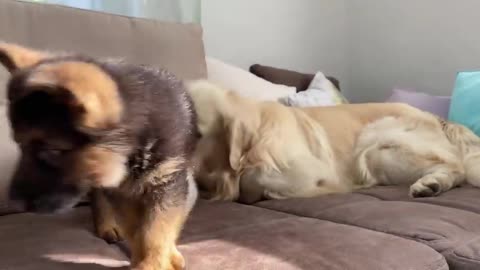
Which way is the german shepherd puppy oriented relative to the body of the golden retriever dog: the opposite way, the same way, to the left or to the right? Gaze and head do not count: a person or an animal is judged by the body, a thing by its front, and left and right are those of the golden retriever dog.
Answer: to the left

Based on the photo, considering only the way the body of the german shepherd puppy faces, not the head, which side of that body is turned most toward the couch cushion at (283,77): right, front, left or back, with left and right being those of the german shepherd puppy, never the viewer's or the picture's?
back

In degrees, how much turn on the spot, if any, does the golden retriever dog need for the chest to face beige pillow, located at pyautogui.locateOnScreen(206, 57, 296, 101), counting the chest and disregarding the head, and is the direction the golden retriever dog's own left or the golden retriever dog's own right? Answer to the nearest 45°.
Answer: approximately 45° to the golden retriever dog's own right

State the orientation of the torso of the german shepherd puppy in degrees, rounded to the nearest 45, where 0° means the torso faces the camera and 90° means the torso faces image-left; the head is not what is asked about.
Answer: approximately 45°

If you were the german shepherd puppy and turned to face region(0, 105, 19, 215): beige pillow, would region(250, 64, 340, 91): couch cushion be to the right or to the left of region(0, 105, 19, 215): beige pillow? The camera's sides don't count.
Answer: right

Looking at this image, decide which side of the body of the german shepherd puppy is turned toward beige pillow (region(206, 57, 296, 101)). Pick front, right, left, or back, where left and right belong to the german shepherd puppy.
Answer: back

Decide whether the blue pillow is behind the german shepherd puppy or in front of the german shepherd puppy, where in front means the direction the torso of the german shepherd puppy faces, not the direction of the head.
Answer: behind

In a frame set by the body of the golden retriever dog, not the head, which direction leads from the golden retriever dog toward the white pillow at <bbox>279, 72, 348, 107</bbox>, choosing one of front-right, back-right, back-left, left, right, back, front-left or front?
right

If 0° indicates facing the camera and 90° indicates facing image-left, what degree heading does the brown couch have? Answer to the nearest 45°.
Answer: approximately 0°

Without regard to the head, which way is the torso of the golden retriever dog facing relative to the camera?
to the viewer's left
